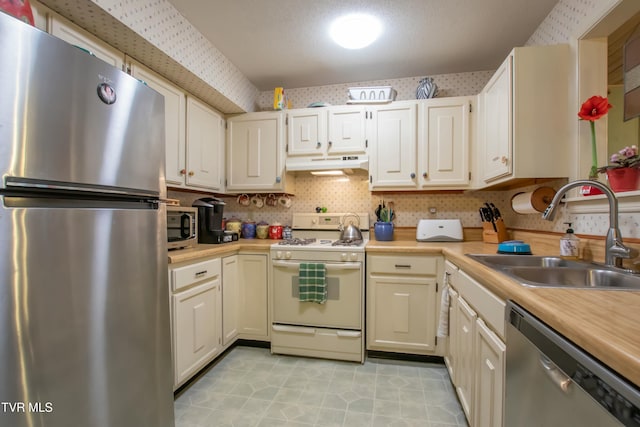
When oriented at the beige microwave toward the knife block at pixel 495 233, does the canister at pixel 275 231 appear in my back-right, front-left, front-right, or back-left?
front-left

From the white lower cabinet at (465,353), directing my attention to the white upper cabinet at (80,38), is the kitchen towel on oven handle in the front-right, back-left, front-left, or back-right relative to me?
front-right

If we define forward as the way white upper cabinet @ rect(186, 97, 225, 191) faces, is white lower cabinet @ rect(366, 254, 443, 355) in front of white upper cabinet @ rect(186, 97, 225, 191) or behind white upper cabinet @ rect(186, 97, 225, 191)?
in front

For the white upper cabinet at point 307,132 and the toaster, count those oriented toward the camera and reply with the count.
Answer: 2

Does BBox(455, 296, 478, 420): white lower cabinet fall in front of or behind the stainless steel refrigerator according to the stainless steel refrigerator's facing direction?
in front

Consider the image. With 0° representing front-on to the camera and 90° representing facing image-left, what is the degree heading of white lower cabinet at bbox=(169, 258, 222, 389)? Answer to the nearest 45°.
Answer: approximately 315°

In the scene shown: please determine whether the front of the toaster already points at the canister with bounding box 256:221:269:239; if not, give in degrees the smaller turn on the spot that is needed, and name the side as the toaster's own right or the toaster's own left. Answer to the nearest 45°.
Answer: approximately 90° to the toaster's own right

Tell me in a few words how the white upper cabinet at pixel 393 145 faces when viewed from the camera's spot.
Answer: facing the viewer

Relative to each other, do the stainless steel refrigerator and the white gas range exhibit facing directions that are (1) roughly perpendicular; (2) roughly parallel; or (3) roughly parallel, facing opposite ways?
roughly perpendicular

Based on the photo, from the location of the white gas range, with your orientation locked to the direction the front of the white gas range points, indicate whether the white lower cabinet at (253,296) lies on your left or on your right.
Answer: on your right

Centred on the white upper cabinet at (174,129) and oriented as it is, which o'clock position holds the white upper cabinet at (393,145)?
the white upper cabinet at (393,145) is roughly at 11 o'clock from the white upper cabinet at (174,129).

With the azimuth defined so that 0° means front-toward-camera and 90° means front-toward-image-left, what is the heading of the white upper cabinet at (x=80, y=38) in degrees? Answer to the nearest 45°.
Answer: approximately 315°

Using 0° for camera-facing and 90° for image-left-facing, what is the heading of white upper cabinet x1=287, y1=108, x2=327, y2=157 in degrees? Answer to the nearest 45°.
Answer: approximately 0°

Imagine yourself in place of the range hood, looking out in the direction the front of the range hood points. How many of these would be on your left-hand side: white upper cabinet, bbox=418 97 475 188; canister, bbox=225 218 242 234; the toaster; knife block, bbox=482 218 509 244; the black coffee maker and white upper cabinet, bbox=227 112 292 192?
3

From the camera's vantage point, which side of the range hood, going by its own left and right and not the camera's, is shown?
front

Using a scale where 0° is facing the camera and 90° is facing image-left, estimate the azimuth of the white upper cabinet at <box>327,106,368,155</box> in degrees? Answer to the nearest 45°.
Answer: approximately 0°

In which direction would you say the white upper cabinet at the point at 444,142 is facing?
toward the camera
